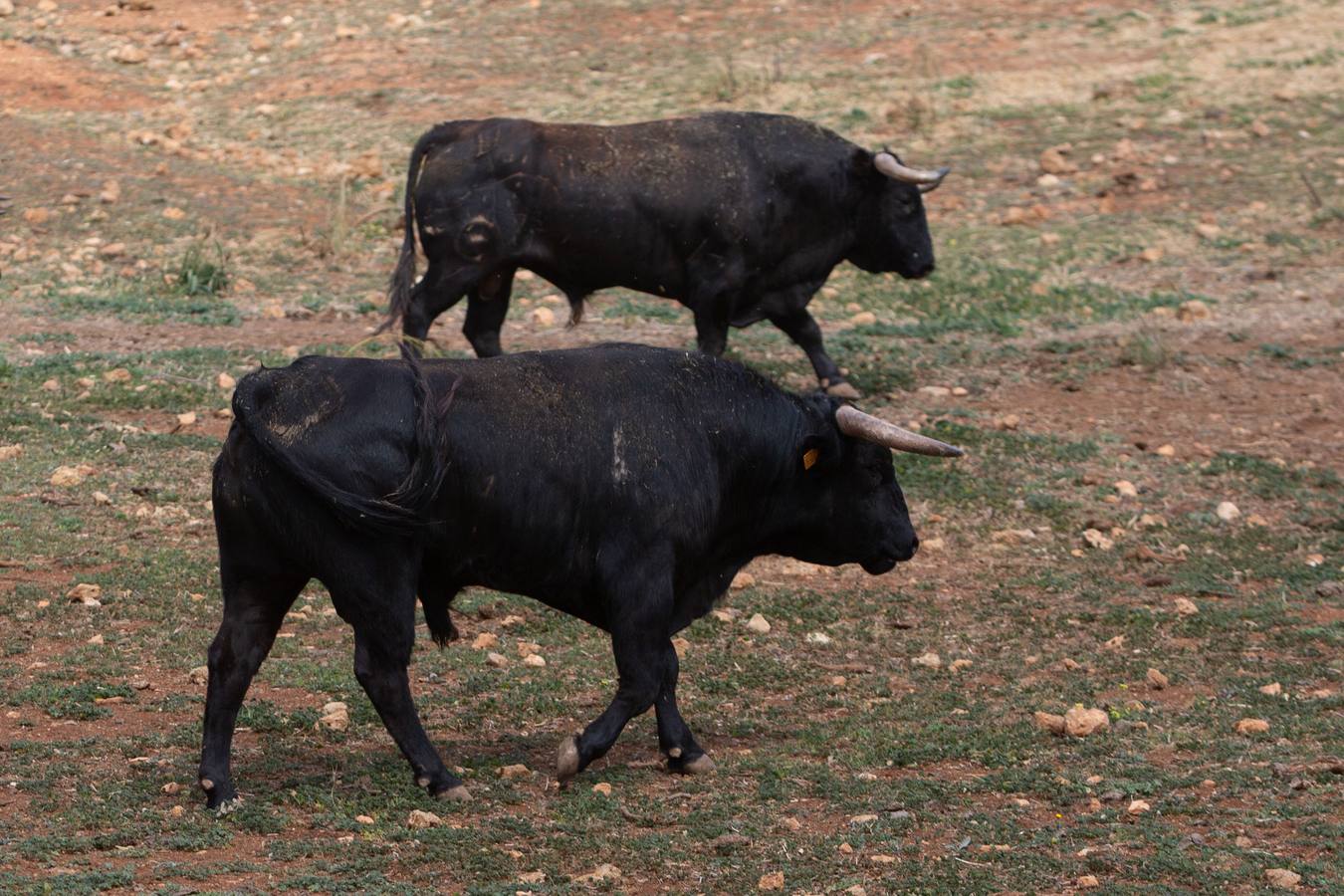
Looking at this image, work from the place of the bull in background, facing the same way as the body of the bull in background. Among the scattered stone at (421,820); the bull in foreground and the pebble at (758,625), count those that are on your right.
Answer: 3

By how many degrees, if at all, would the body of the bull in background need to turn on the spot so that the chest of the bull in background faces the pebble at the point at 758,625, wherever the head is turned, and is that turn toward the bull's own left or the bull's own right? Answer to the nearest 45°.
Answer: approximately 90° to the bull's own right

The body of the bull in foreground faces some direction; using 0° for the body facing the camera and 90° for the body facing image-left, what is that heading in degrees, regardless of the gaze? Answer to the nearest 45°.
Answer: approximately 270°

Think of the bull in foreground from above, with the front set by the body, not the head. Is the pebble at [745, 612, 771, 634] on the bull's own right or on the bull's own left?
on the bull's own left

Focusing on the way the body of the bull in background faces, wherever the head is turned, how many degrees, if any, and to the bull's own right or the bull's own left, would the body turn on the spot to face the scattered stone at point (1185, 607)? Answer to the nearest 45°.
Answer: approximately 45° to the bull's own right

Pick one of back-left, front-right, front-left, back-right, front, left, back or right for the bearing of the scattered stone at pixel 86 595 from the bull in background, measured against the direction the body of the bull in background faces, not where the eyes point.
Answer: back-right

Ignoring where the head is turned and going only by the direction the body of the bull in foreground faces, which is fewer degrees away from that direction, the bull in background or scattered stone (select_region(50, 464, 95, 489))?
the bull in background

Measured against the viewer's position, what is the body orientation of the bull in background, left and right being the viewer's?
facing to the right of the viewer

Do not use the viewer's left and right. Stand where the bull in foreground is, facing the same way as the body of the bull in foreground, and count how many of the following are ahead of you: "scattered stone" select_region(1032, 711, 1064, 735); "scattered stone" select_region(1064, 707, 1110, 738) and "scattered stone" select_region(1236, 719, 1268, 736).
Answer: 3

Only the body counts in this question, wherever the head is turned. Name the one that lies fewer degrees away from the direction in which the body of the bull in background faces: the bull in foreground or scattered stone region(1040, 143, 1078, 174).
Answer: the scattered stone

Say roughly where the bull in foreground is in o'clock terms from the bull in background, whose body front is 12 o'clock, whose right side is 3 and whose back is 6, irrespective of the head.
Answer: The bull in foreground is roughly at 3 o'clock from the bull in background.

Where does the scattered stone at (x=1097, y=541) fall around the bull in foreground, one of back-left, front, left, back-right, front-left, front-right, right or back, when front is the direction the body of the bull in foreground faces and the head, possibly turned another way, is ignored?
front-left

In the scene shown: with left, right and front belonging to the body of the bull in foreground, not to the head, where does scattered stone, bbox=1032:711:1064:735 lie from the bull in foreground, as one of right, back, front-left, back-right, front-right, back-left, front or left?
front

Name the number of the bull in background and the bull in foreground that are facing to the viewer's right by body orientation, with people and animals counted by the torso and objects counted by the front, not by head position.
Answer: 2
